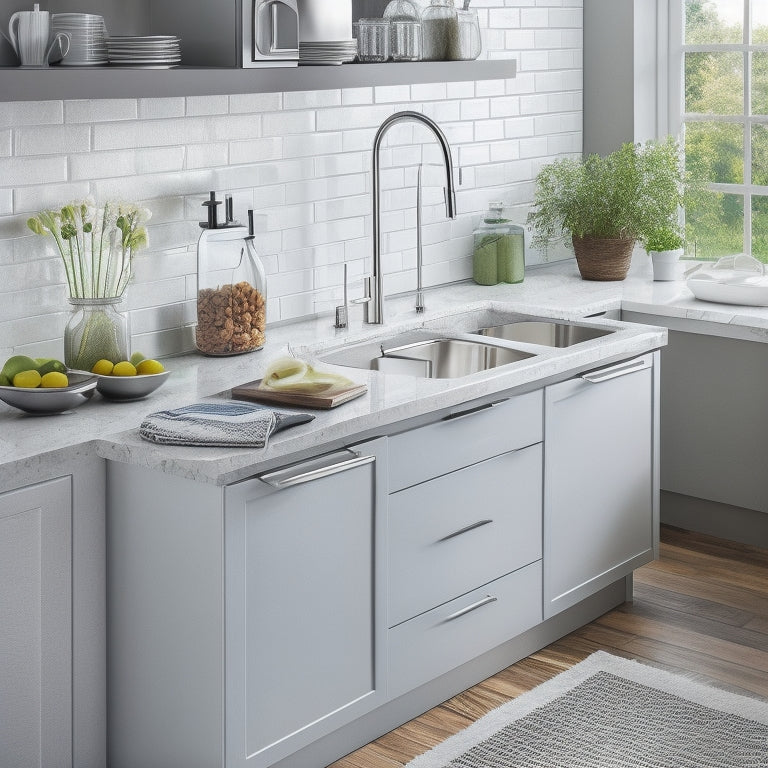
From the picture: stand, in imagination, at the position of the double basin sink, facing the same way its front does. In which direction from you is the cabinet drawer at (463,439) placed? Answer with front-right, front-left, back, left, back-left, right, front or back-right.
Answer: front-right

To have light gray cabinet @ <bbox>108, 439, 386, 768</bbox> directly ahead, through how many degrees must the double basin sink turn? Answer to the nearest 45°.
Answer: approximately 45° to its right

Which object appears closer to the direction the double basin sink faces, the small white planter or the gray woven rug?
the gray woven rug

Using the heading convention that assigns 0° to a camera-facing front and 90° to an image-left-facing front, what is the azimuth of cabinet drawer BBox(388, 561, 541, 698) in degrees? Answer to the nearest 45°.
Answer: approximately 315°

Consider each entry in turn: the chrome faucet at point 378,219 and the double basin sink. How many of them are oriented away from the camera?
0
